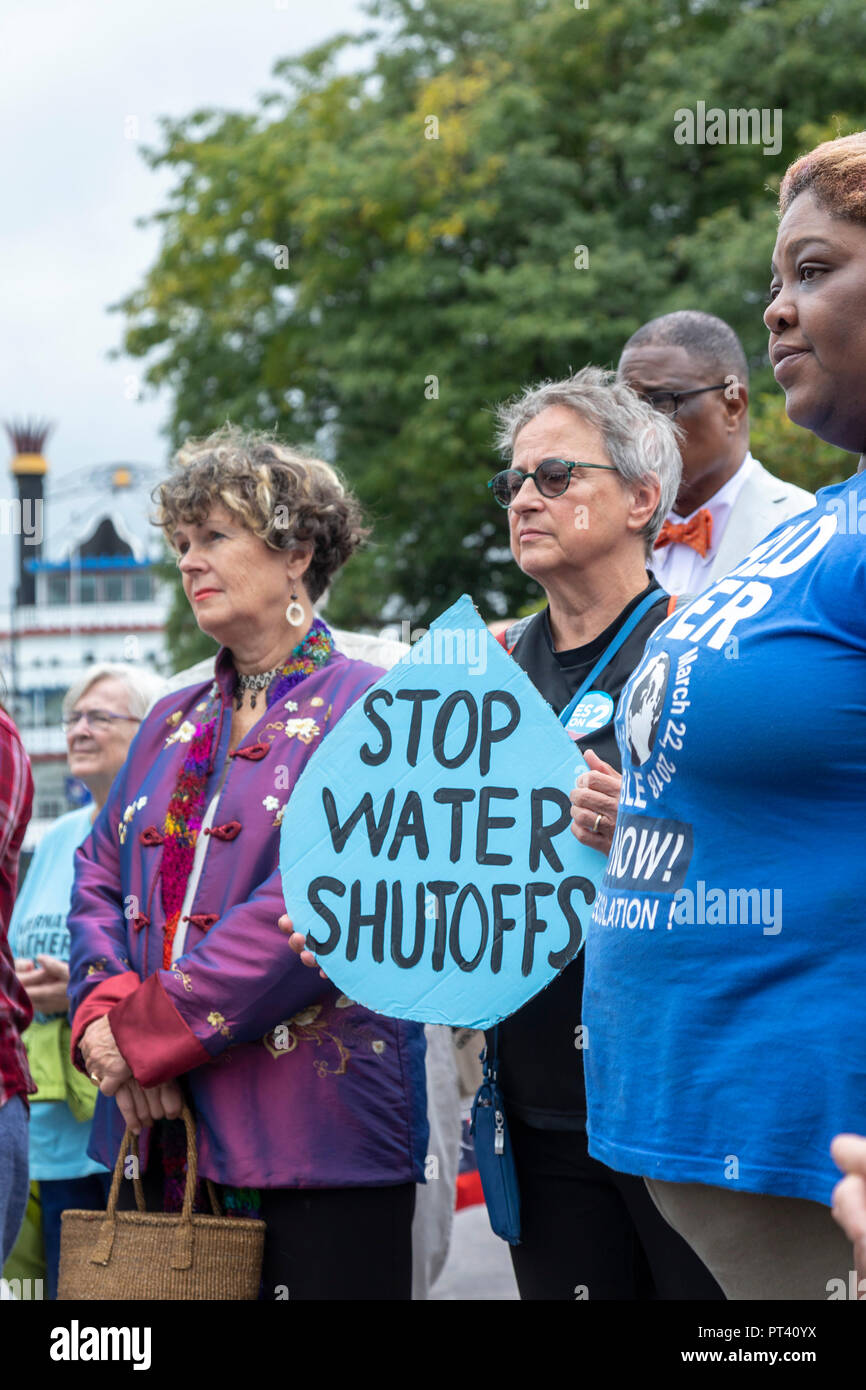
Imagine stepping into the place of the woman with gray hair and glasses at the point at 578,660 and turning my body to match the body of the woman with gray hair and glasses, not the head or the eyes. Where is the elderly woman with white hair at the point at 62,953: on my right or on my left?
on my right

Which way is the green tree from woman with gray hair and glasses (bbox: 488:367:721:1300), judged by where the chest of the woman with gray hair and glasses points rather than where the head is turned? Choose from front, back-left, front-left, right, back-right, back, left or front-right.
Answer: back-right

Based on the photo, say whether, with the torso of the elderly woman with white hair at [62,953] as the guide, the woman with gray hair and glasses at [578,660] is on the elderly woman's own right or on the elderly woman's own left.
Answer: on the elderly woman's own left

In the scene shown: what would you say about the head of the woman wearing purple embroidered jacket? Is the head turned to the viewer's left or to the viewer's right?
to the viewer's left

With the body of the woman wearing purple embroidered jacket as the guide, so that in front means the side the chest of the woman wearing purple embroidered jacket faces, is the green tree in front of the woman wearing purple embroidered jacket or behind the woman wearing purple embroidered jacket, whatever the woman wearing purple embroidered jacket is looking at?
behind

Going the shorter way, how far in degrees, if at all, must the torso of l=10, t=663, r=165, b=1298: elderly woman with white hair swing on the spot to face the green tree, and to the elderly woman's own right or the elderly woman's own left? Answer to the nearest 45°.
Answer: approximately 135° to the elderly woman's own right

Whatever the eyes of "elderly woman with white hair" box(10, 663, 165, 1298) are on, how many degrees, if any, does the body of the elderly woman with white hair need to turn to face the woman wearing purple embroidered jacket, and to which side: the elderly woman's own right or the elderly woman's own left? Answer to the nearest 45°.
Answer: approximately 45° to the elderly woman's own left

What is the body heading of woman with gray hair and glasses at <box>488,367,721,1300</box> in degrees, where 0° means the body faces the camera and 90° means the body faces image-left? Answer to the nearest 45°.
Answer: approximately 45°
